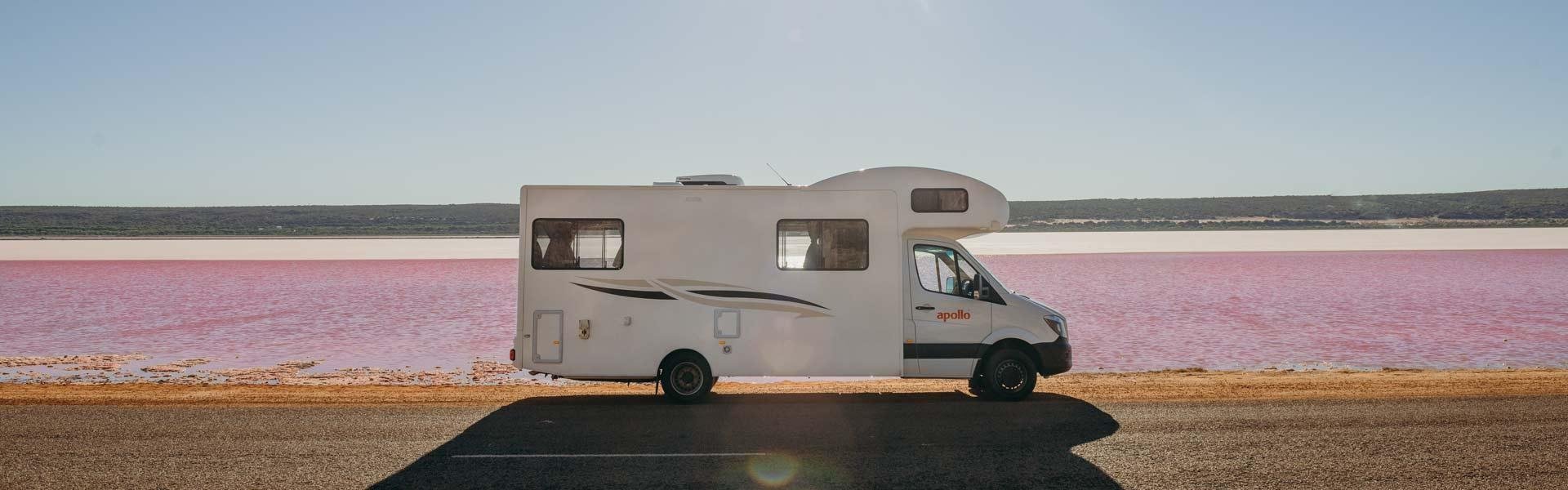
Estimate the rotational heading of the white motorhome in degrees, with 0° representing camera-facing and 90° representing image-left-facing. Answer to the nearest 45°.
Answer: approximately 270°
